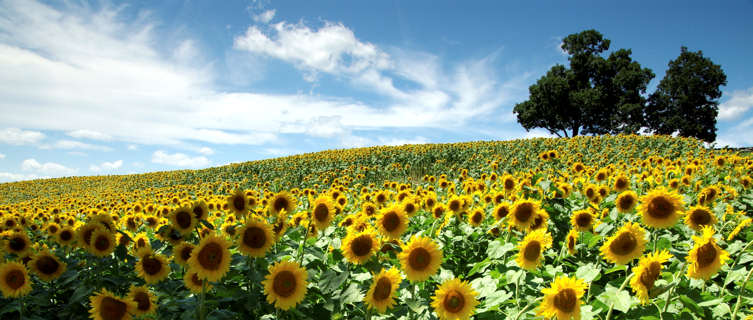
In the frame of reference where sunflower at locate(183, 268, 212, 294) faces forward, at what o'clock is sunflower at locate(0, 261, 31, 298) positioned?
sunflower at locate(0, 261, 31, 298) is roughly at 4 o'clock from sunflower at locate(183, 268, 212, 294).

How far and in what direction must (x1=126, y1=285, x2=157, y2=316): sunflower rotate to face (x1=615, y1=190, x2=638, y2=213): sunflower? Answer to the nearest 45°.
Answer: approximately 90° to its left

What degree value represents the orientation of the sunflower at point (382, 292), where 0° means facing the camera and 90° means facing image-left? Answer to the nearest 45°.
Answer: approximately 45°

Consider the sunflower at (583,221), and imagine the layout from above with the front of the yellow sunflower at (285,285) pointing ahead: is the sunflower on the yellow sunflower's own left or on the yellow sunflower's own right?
on the yellow sunflower's own left

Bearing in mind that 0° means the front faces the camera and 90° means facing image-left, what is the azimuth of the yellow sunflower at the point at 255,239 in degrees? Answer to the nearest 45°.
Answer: approximately 0°

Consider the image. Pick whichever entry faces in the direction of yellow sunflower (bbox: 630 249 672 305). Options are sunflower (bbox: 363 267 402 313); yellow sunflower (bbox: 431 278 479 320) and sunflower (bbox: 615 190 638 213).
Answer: sunflower (bbox: 615 190 638 213)

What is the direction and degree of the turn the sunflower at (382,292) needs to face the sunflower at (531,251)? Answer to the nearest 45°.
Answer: approximately 135° to its left

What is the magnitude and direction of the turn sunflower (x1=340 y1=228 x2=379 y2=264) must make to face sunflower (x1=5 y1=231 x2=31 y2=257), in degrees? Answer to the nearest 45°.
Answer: approximately 90° to its right

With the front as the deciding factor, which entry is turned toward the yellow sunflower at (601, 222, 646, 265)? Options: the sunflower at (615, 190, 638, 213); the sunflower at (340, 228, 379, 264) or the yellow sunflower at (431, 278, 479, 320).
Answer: the sunflower at (615, 190, 638, 213)

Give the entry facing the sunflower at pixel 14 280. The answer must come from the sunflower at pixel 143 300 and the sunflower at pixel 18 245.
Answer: the sunflower at pixel 18 245
